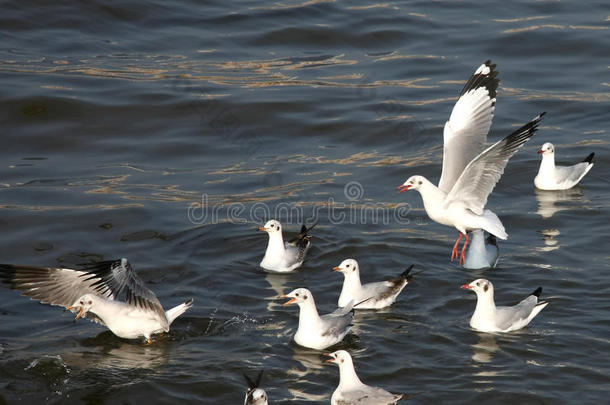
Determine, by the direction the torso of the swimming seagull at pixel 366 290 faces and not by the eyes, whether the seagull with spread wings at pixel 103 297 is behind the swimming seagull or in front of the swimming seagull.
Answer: in front

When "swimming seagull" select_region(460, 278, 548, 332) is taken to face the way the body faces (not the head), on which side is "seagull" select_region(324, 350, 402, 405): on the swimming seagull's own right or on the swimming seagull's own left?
on the swimming seagull's own left

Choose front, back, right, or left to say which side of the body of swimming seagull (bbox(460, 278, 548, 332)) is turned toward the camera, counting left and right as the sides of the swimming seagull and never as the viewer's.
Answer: left

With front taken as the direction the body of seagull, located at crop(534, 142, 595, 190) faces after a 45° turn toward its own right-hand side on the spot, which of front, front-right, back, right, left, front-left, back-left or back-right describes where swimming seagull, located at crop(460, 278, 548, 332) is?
left

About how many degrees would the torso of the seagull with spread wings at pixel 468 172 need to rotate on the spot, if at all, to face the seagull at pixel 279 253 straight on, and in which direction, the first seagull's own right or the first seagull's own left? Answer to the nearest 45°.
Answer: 0° — it already faces it

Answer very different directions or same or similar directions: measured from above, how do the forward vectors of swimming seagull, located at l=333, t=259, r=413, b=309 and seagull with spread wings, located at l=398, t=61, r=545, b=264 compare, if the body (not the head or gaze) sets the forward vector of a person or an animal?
same or similar directions

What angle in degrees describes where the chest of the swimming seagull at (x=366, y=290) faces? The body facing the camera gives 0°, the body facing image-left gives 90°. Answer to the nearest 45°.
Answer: approximately 90°

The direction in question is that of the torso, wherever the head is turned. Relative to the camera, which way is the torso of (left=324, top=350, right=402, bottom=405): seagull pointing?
to the viewer's left

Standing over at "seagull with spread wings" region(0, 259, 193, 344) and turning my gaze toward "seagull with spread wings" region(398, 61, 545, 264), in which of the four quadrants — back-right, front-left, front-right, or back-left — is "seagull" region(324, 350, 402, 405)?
front-right

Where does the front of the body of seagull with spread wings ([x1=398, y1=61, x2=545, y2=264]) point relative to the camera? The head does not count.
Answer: to the viewer's left

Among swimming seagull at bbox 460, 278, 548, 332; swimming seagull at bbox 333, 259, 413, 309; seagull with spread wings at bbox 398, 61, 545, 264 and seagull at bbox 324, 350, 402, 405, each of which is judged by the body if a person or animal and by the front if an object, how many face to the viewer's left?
4

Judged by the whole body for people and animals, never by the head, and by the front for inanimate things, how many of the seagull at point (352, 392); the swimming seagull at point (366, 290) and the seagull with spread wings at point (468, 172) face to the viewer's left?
3

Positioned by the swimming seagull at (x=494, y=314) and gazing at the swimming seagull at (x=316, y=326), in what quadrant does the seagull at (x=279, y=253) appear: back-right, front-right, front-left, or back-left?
front-right

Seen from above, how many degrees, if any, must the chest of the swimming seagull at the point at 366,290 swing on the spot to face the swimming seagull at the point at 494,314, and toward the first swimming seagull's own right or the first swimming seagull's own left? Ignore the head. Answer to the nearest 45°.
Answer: approximately 135° to the first swimming seagull's own left
